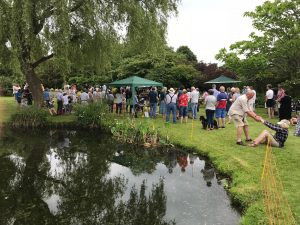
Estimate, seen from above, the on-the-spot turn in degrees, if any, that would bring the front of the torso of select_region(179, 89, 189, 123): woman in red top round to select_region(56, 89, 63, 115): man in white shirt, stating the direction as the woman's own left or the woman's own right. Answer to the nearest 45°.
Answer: approximately 90° to the woman's own left

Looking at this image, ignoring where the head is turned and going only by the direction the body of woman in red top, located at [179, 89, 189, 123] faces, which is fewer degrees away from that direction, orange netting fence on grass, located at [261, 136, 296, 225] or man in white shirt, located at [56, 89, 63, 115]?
the man in white shirt

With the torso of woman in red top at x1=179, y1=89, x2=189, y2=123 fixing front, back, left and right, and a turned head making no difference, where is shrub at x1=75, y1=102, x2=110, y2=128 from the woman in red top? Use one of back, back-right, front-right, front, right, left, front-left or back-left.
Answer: left

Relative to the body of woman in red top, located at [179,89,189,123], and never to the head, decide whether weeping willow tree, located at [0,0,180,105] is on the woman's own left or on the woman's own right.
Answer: on the woman's own left

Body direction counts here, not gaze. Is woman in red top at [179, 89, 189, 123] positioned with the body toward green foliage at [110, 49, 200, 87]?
yes

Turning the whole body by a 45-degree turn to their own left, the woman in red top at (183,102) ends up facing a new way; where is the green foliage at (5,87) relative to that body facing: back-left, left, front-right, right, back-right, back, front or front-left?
front

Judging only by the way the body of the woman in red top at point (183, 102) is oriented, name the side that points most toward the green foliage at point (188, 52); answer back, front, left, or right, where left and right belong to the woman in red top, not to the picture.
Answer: front

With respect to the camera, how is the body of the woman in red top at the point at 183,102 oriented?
away from the camera

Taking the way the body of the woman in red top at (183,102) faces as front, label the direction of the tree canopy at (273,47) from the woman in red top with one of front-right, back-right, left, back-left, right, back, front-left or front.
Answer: front-right

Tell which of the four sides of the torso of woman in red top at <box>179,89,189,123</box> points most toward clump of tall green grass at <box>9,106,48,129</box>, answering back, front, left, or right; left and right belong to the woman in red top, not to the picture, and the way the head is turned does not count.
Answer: left
